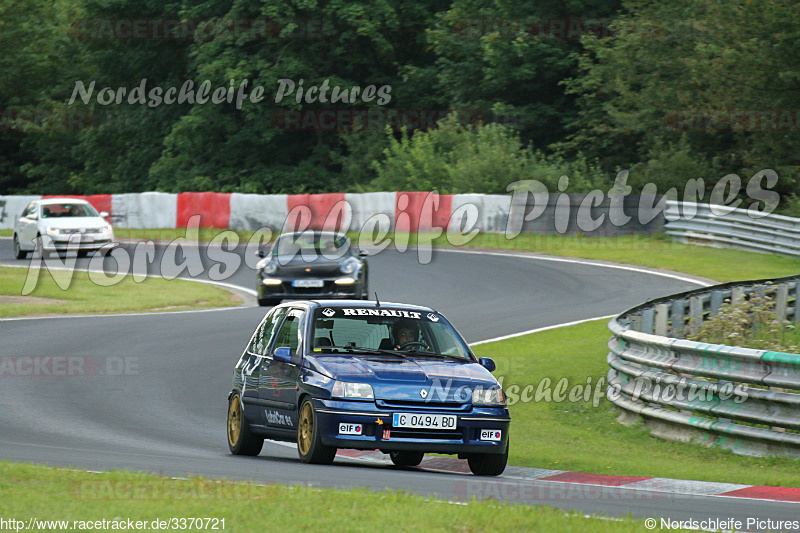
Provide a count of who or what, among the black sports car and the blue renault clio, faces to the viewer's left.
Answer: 0

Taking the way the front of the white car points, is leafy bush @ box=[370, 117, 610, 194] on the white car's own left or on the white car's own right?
on the white car's own left

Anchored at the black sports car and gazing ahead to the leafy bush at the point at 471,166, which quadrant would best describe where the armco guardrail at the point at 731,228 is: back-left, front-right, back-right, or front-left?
front-right

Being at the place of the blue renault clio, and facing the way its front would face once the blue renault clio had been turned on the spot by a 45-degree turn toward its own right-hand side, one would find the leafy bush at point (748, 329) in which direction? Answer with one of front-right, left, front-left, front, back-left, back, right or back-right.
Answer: back-left

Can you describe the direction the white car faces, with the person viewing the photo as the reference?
facing the viewer and to the right of the viewer

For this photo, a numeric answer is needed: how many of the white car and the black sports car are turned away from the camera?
0

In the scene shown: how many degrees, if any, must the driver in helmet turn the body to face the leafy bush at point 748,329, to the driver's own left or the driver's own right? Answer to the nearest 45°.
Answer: approximately 90° to the driver's own left

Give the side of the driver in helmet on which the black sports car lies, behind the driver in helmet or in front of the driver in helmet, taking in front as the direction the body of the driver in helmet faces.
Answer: behind

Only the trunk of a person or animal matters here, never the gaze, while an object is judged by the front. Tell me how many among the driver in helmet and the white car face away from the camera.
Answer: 0

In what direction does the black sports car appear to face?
toward the camera

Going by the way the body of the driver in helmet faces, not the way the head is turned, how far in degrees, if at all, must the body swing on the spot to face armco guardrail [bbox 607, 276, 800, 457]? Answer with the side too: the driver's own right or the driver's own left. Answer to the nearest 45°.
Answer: approximately 45° to the driver's own left

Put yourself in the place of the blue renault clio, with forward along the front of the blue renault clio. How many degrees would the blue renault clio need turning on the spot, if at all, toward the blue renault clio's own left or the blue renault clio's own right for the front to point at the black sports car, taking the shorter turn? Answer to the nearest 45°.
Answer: approximately 135° to the blue renault clio's own left

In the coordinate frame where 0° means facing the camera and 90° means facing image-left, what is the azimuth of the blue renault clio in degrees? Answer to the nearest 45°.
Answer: approximately 315°

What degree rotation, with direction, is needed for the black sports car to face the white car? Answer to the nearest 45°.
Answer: approximately 135° to its right

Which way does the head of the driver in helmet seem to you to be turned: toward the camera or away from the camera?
toward the camera
